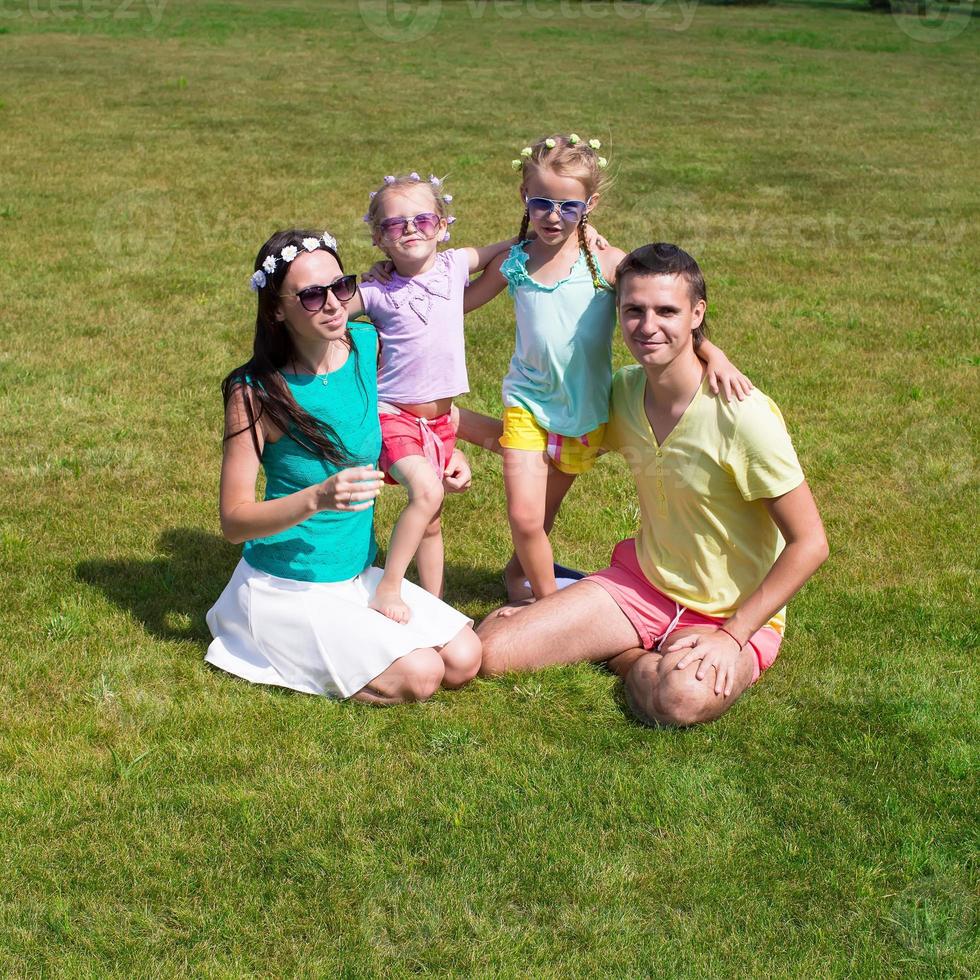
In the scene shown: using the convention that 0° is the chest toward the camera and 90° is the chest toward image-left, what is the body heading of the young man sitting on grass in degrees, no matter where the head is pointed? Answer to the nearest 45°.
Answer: approximately 45°

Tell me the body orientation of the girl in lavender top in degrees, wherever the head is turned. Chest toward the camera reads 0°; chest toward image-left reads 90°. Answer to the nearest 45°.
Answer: approximately 0°

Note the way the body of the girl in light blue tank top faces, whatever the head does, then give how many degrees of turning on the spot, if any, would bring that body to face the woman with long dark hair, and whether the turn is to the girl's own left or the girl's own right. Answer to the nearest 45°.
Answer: approximately 45° to the girl's own right

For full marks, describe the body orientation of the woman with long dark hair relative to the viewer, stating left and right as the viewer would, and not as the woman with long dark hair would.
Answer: facing the viewer and to the right of the viewer

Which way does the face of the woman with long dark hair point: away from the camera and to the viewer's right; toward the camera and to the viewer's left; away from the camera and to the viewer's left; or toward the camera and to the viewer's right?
toward the camera and to the viewer's right

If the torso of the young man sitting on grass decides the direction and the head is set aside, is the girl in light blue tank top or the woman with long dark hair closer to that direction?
the woman with long dark hair

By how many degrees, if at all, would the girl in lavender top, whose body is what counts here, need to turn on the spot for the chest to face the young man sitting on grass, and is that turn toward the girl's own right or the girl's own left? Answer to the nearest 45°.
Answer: approximately 45° to the girl's own left

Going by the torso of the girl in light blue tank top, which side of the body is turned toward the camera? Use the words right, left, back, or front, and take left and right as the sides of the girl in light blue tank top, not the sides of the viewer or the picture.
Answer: front

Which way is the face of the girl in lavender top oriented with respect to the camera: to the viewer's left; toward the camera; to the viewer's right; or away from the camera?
toward the camera

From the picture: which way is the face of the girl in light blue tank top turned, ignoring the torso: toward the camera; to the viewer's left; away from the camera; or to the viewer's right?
toward the camera

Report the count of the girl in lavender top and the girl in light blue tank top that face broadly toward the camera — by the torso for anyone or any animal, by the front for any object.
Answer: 2
